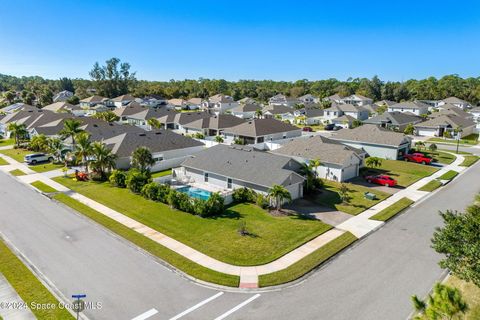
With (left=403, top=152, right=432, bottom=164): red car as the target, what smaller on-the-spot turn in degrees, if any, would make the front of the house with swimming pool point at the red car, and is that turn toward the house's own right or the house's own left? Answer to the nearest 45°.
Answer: approximately 90° to the house's own left

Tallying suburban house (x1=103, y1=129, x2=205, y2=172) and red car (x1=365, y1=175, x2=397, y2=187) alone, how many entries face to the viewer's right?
0

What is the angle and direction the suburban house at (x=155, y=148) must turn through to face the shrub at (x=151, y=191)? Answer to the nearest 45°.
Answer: approximately 45° to its left

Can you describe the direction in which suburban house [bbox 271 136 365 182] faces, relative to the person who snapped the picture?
facing the viewer and to the right of the viewer

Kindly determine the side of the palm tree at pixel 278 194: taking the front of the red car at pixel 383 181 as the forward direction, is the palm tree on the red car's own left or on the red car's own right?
on the red car's own left

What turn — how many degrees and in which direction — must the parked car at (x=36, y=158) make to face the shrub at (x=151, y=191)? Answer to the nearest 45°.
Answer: approximately 135° to its right

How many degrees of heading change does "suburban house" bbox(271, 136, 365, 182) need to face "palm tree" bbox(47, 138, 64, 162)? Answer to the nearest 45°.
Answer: approximately 135° to its right

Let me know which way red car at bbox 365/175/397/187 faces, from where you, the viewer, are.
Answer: facing away from the viewer and to the left of the viewer

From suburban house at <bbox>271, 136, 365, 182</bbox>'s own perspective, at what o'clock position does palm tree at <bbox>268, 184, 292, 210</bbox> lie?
The palm tree is roughly at 2 o'clock from the suburban house.

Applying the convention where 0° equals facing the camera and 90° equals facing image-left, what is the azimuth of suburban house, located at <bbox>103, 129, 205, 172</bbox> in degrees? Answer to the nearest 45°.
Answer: approximately 45°

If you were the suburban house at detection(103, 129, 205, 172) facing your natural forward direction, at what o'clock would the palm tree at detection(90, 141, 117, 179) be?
The palm tree is roughly at 12 o'clock from the suburban house.

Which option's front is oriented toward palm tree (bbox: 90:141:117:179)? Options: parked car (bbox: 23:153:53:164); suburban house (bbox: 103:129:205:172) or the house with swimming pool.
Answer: the suburban house

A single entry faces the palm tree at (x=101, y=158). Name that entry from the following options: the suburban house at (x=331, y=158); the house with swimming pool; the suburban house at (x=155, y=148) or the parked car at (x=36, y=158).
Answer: the suburban house at (x=155, y=148)

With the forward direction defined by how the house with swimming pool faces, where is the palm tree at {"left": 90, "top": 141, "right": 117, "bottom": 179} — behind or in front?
behind

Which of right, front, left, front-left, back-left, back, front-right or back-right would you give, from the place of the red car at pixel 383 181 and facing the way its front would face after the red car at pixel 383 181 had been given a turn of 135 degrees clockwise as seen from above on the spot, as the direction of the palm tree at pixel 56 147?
back
